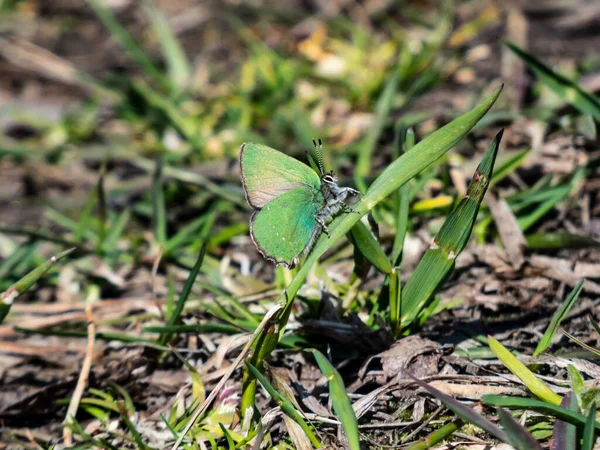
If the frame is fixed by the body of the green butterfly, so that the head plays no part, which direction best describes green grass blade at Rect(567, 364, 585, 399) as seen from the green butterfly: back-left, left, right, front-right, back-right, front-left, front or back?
front-right

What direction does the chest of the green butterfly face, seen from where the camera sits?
to the viewer's right

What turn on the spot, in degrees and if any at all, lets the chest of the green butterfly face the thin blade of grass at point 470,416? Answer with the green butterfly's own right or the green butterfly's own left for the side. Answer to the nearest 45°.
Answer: approximately 45° to the green butterfly's own right

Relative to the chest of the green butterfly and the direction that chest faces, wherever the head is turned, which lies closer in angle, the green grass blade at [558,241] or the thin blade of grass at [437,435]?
the green grass blade

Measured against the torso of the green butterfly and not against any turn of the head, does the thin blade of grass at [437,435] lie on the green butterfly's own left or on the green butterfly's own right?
on the green butterfly's own right

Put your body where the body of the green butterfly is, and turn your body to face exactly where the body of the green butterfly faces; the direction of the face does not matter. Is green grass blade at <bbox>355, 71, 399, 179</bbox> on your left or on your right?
on your left

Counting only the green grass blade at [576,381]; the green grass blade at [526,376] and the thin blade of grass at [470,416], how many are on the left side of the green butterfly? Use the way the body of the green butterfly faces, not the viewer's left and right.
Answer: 0

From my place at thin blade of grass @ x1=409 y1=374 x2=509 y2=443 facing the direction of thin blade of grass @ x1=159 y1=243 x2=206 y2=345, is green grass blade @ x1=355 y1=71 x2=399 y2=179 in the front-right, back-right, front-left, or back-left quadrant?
front-right

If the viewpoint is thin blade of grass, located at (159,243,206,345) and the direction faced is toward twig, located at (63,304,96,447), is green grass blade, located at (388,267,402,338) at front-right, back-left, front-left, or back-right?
back-left

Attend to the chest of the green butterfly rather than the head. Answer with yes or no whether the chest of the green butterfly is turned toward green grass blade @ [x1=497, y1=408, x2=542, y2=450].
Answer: no

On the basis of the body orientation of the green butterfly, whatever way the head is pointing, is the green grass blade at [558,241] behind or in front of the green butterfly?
in front

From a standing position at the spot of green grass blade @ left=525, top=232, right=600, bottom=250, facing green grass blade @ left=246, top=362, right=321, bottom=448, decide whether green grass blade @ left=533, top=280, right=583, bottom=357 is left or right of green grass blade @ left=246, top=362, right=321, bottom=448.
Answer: left

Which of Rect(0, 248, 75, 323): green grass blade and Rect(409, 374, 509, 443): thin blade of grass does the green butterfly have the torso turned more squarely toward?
the thin blade of grass
